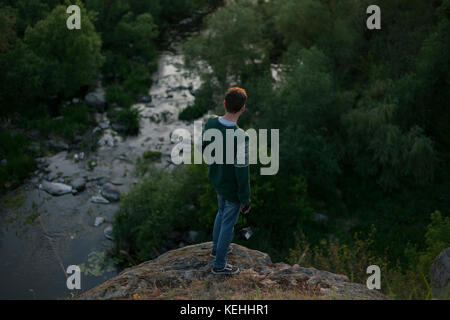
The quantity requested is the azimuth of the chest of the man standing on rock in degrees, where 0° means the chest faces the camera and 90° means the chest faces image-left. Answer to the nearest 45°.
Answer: approximately 225°

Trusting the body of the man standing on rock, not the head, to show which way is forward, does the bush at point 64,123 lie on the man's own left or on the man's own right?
on the man's own left

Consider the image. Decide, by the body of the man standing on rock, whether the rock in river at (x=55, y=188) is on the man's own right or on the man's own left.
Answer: on the man's own left

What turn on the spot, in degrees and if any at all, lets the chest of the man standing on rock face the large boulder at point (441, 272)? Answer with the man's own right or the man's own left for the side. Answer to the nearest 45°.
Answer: approximately 45° to the man's own right

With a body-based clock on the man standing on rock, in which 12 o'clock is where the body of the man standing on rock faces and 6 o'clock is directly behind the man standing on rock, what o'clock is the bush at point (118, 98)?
The bush is roughly at 10 o'clock from the man standing on rock.

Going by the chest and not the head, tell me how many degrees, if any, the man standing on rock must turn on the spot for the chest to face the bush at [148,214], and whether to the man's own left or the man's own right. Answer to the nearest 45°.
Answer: approximately 45° to the man's own left

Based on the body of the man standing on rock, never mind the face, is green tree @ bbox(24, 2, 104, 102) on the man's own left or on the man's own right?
on the man's own left
